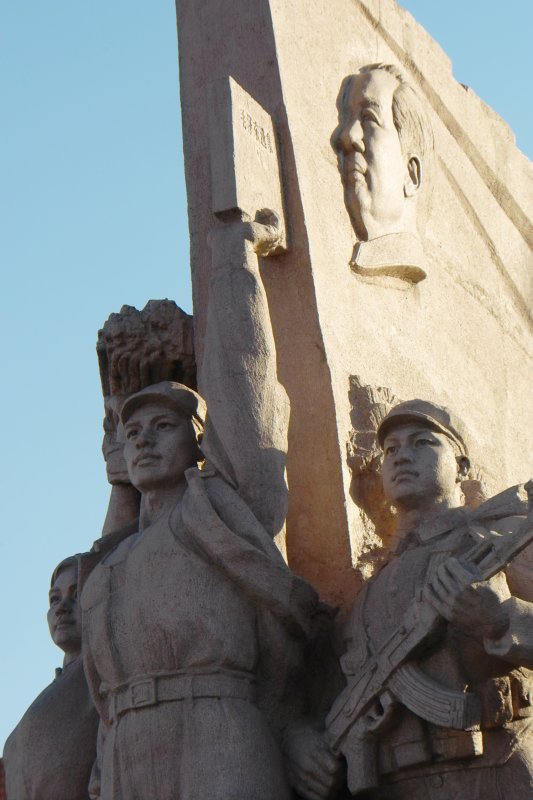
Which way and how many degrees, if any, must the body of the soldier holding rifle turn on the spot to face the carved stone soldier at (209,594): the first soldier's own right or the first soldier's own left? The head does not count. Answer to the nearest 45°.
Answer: approximately 45° to the first soldier's own right

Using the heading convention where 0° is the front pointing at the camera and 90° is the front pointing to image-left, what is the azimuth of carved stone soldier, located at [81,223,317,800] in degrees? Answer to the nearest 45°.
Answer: approximately 45°

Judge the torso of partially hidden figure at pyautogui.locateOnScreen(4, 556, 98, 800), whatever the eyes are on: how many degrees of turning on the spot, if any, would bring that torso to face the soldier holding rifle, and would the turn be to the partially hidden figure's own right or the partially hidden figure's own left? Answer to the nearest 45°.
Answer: approximately 90° to the partially hidden figure's own left

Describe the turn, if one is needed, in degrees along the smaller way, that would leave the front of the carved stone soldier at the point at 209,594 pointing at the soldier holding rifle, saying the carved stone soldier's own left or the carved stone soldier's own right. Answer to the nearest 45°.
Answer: approximately 135° to the carved stone soldier's own left

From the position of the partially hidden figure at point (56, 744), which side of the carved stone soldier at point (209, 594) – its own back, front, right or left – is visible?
right

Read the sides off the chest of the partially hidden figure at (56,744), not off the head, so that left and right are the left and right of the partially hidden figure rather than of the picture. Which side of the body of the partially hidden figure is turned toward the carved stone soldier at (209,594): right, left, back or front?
left

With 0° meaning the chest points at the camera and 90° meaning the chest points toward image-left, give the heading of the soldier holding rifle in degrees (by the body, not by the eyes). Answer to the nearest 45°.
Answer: approximately 45°
